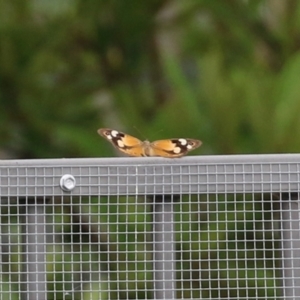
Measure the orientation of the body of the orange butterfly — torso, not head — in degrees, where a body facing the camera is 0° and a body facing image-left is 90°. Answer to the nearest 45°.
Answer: approximately 180°
